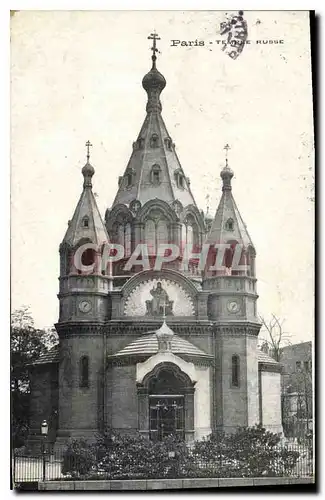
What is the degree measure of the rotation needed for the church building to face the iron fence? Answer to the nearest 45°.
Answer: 0° — it already faces it

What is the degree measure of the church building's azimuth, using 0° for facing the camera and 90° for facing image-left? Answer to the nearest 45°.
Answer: approximately 0°

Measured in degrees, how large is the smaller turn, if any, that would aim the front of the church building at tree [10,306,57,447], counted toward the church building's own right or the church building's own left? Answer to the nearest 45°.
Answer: approximately 45° to the church building's own right

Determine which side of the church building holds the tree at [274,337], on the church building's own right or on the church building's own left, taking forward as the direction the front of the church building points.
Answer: on the church building's own left

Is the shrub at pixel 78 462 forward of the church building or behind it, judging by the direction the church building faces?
forward

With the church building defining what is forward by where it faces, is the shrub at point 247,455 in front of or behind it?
in front

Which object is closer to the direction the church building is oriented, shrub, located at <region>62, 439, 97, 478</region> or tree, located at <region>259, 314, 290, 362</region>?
the shrub
